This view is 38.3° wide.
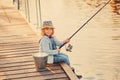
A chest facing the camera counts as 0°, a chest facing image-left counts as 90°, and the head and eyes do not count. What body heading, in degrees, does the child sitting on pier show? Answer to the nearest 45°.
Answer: approximately 315°
